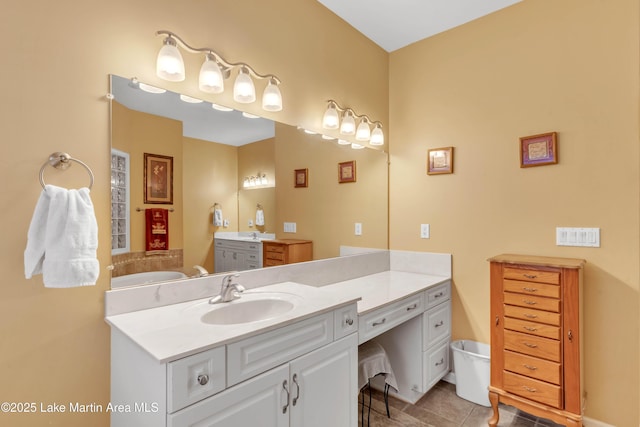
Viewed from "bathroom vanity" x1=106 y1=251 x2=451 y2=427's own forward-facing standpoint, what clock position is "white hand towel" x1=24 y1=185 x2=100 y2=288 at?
The white hand towel is roughly at 4 o'clock from the bathroom vanity.

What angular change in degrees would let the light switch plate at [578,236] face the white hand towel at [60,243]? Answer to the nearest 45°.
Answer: approximately 45° to its right

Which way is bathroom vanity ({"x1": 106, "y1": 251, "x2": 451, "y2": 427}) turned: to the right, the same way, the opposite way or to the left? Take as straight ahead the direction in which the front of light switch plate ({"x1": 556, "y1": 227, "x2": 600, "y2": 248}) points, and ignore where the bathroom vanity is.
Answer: to the left

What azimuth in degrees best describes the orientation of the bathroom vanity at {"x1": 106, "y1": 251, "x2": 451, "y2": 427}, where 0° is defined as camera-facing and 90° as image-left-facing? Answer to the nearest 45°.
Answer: approximately 315°

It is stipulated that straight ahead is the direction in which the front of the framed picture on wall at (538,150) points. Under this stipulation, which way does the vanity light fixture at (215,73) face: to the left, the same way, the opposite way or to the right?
to the left

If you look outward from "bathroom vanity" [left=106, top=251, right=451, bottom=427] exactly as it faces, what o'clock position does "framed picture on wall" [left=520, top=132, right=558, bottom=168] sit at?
The framed picture on wall is roughly at 10 o'clock from the bathroom vanity.

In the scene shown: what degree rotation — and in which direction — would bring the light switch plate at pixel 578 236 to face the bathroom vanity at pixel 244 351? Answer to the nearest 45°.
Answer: approximately 45° to its right

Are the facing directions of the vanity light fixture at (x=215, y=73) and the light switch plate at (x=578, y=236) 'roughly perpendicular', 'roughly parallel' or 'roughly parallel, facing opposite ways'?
roughly perpendicular

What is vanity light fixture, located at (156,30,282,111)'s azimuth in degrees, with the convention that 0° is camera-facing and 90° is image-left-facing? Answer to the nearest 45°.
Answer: approximately 315°

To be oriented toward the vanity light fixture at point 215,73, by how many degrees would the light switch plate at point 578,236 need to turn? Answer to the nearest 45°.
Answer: approximately 45° to its right
